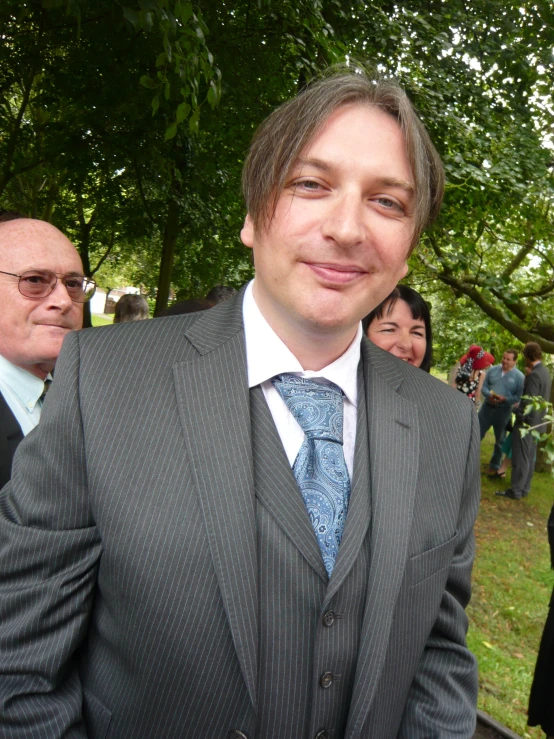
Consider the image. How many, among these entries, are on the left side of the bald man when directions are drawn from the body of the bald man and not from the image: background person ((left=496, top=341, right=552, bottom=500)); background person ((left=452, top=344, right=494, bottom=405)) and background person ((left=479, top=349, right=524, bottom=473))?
3

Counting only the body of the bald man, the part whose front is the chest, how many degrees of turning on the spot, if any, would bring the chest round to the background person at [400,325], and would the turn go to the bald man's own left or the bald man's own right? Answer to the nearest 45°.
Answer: approximately 45° to the bald man's own left

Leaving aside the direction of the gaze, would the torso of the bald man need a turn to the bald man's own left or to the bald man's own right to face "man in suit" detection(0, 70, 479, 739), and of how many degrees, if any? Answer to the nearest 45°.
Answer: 0° — they already face them

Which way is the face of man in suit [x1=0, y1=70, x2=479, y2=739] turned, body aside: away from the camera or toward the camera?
toward the camera

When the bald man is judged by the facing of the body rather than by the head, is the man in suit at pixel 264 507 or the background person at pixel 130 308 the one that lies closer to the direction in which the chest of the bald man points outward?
the man in suit

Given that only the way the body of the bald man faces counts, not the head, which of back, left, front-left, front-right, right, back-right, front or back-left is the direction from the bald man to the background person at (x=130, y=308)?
back-left

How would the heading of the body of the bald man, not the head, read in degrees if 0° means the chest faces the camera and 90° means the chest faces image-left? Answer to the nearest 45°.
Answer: approximately 315°

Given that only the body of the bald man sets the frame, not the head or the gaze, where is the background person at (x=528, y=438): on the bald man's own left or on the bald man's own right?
on the bald man's own left

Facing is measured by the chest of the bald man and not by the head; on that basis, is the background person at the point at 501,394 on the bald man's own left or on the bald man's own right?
on the bald man's own left
